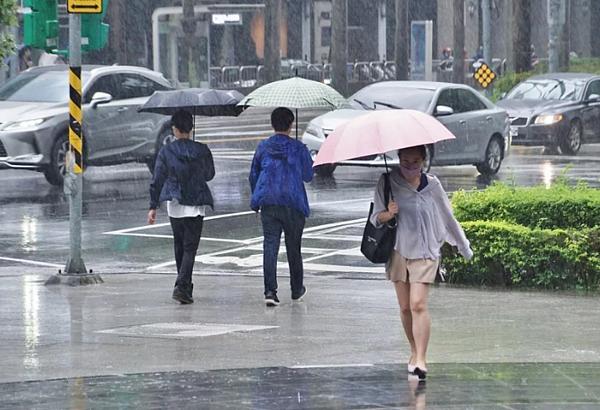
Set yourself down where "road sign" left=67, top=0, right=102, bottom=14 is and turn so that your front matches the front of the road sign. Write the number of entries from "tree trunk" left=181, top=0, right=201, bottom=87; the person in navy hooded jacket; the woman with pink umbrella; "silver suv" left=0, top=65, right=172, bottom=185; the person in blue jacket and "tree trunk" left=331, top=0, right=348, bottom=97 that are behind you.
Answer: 3

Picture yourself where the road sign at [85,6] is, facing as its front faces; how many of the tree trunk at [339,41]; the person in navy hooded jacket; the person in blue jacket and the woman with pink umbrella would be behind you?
1

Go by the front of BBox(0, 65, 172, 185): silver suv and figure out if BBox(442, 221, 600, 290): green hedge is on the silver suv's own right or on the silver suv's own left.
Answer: on the silver suv's own left

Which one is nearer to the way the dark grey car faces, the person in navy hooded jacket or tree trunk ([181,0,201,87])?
the person in navy hooded jacket

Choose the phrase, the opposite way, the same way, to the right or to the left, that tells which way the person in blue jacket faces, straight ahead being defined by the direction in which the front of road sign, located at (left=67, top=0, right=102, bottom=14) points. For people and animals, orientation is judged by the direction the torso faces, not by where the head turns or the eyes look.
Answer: the opposite way

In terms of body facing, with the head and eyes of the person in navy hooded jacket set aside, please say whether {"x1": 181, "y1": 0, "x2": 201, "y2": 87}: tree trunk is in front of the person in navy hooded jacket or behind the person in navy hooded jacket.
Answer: in front

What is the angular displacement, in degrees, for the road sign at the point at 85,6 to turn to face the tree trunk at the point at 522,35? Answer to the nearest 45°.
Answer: approximately 135° to its left

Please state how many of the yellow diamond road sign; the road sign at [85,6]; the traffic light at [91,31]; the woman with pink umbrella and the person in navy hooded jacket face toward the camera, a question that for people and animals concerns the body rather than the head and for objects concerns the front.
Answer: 3

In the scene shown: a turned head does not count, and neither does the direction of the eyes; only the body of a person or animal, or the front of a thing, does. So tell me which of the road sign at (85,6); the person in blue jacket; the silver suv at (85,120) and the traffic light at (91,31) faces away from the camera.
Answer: the person in blue jacket

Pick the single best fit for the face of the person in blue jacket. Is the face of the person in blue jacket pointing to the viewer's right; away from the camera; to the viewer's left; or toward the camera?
away from the camera

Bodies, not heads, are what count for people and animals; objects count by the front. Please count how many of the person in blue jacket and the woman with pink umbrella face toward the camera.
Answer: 1

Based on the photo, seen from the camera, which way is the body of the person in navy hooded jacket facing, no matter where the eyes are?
away from the camera
